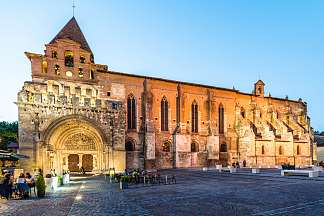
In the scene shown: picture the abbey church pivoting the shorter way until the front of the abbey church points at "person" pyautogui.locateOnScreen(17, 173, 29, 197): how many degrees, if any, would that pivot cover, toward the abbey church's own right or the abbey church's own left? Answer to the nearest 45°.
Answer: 0° — it already faces them

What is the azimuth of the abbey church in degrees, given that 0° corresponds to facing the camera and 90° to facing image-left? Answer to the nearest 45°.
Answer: approximately 0°

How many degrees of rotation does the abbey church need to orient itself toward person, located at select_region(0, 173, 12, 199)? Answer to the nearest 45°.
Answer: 0° — it already faces them

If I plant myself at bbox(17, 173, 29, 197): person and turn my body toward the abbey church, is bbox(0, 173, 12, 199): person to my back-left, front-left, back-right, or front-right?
back-left

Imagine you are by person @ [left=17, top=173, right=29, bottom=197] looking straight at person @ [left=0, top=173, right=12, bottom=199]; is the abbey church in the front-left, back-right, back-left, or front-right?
back-right
